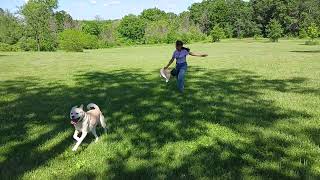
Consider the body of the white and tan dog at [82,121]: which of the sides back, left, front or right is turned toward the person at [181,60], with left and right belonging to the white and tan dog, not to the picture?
back

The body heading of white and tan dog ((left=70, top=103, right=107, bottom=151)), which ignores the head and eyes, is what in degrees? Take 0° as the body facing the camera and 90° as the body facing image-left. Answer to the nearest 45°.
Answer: approximately 45°
